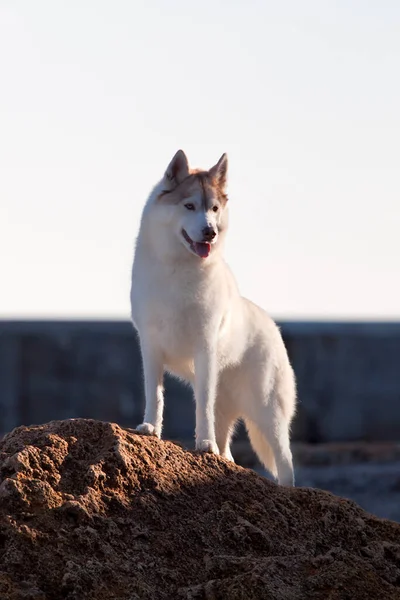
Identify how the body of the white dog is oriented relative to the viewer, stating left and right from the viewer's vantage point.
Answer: facing the viewer and to the left of the viewer
